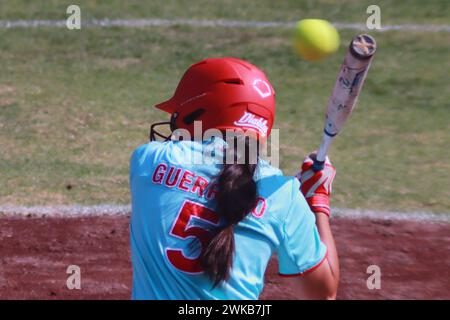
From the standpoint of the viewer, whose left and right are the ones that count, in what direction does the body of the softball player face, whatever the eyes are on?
facing away from the viewer

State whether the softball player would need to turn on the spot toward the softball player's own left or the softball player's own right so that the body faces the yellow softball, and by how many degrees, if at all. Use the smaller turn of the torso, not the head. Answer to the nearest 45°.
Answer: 0° — they already face it
